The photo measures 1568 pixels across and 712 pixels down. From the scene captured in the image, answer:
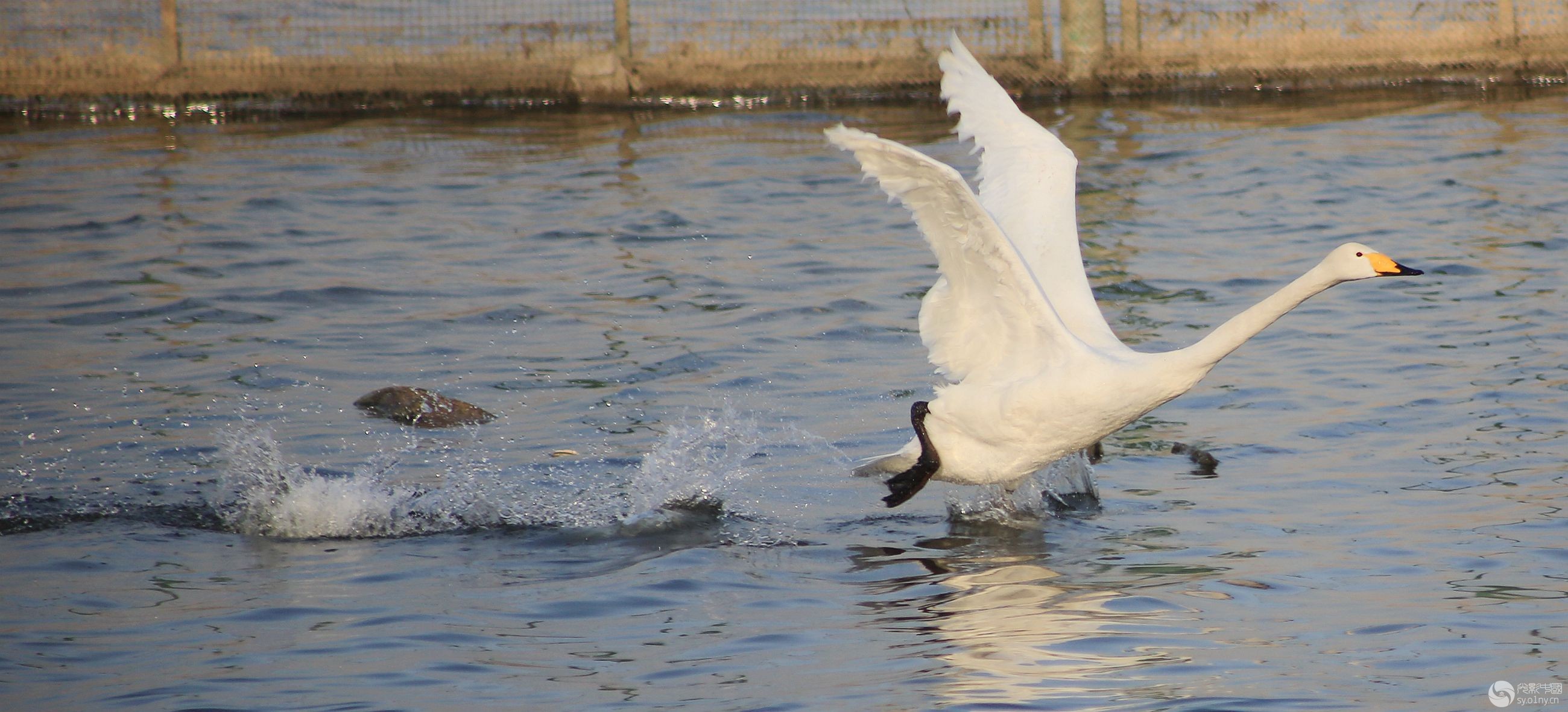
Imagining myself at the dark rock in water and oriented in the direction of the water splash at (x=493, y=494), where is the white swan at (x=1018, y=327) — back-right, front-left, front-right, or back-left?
front-left

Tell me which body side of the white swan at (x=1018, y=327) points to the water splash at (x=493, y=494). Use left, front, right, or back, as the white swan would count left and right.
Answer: back

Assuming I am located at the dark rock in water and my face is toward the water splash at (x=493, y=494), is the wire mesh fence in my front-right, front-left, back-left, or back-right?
back-left

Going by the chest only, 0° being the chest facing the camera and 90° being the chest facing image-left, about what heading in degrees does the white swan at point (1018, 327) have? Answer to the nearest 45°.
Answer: approximately 270°

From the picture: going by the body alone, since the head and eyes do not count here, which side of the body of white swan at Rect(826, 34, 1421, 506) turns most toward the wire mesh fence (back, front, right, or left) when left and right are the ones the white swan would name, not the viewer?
left

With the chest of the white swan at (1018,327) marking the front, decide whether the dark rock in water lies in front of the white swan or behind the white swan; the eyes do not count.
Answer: behind
